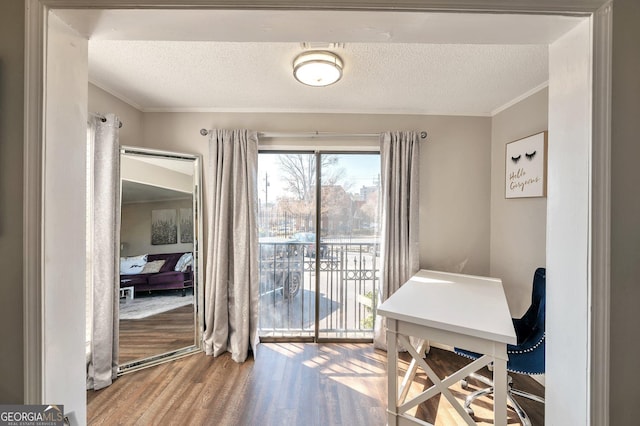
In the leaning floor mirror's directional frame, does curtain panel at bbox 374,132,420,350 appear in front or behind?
in front

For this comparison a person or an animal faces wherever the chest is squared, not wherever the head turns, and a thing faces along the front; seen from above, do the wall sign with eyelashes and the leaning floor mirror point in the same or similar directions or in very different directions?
very different directions

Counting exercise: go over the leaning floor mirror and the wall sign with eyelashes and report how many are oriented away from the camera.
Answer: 0

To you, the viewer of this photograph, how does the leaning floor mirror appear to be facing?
facing the viewer and to the right of the viewer

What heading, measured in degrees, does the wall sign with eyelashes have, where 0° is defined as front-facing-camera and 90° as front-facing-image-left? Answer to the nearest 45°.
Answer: approximately 45°

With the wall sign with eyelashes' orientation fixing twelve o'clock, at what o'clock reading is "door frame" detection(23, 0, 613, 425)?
The door frame is roughly at 11 o'clock from the wall sign with eyelashes.

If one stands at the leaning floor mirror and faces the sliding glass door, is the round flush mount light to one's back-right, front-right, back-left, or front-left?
front-right

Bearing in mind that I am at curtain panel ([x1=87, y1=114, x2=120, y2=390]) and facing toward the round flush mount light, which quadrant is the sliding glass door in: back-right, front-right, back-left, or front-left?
front-left

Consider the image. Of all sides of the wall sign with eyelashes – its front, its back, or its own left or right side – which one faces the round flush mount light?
front
